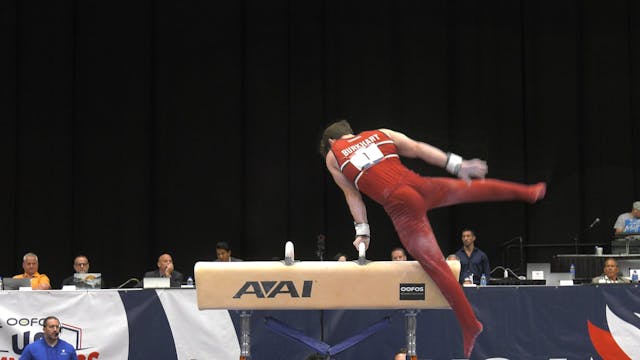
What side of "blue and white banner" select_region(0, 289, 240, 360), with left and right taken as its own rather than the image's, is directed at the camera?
front

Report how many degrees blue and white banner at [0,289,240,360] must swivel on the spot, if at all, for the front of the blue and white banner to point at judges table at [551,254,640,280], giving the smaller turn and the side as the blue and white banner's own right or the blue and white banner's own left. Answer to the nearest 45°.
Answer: approximately 90° to the blue and white banner's own left

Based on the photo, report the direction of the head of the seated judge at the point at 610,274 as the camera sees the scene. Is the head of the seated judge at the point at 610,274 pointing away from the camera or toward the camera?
toward the camera

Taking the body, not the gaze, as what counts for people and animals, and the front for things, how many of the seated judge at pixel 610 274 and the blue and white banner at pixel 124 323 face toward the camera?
2

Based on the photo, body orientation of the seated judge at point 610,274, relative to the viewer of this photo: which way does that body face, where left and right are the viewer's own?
facing the viewer

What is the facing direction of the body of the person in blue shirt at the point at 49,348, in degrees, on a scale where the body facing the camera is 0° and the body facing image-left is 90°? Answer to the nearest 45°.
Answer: approximately 315°

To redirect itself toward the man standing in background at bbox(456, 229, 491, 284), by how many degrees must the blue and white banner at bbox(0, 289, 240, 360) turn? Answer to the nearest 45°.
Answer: approximately 90° to its left

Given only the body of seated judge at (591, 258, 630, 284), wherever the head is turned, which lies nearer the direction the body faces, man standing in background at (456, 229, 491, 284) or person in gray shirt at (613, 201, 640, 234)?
the man standing in background
